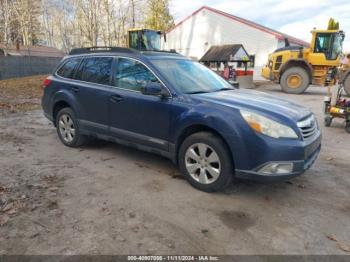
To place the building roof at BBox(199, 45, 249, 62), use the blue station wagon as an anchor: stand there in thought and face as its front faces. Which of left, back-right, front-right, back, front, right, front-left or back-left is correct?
back-left

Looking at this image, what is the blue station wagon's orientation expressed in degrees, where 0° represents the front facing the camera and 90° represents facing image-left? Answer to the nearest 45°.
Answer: approximately 315°

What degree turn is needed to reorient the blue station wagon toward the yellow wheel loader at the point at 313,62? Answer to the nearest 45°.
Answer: approximately 90° to its left

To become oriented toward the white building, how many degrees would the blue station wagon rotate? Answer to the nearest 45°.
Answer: approximately 135° to its left
